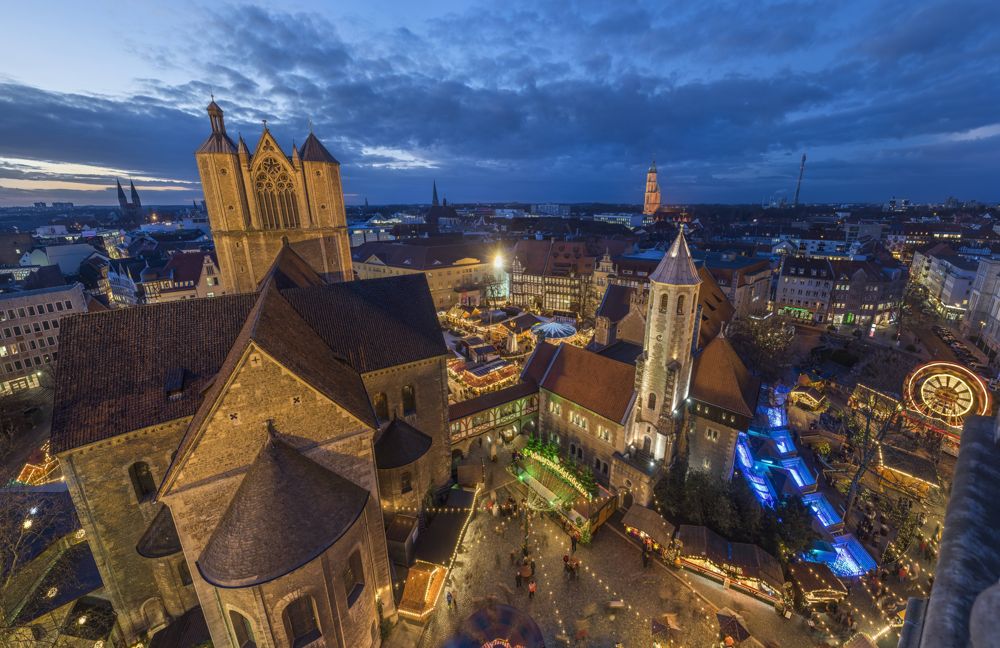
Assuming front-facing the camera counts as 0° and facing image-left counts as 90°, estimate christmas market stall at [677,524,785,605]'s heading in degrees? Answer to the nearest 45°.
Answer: approximately 45°

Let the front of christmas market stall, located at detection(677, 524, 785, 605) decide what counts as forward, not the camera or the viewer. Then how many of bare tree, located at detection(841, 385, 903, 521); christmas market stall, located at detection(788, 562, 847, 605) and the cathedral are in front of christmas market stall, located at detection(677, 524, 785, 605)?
1

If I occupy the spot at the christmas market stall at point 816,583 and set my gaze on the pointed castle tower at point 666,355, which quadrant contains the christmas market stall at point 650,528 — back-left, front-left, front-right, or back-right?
front-left

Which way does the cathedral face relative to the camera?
away from the camera

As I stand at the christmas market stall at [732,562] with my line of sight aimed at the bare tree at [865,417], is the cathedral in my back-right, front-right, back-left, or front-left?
back-left

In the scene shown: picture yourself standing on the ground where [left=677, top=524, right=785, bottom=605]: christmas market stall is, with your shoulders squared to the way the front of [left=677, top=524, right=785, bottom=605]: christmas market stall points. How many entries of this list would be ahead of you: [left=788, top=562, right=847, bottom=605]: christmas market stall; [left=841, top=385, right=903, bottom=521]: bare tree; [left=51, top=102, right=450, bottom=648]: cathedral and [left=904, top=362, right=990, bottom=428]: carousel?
1

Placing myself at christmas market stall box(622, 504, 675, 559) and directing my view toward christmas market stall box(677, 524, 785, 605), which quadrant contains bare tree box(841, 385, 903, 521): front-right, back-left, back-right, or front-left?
front-left

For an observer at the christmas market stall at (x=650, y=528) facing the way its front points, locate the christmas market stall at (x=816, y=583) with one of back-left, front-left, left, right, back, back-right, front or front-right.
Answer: back-left

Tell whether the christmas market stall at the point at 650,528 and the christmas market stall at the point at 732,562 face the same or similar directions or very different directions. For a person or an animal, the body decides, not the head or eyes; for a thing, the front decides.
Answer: same or similar directions

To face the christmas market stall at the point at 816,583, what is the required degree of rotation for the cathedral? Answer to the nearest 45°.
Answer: approximately 135° to its right

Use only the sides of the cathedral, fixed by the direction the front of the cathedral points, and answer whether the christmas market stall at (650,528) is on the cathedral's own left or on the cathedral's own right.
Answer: on the cathedral's own right

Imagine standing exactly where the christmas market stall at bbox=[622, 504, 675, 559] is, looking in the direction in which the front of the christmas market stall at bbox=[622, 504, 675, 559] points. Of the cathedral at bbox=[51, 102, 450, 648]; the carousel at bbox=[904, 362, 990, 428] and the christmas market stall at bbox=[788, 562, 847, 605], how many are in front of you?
1

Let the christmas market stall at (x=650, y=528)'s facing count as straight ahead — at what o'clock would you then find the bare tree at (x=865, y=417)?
The bare tree is roughly at 6 o'clock from the christmas market stall.

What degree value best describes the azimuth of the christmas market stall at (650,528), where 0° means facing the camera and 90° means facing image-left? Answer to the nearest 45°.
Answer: approximately 45°

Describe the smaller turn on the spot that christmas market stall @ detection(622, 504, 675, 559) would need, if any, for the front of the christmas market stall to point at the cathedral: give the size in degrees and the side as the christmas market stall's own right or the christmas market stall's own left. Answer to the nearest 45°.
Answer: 0° — it already faces it

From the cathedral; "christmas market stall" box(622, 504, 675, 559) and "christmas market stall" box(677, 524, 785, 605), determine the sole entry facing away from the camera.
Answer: the cathedral
